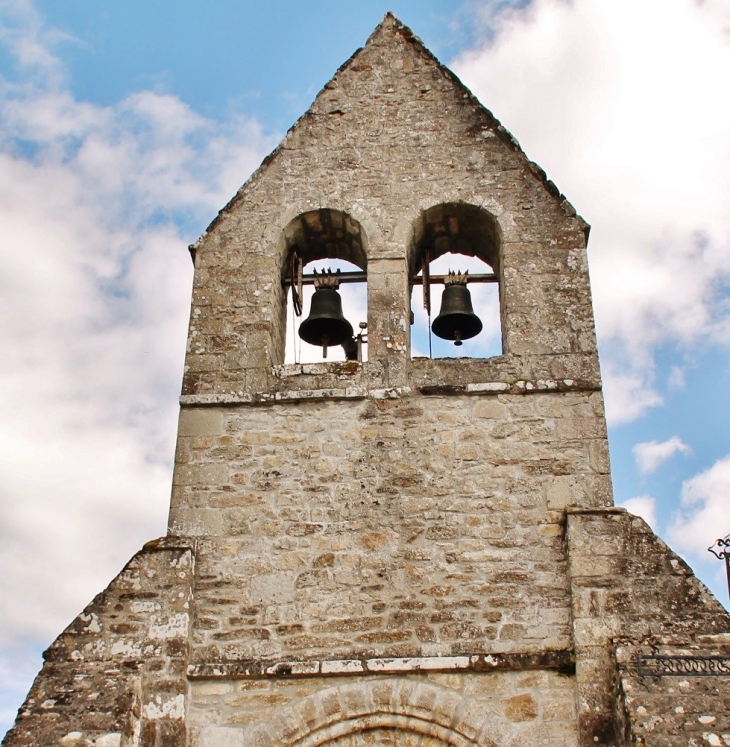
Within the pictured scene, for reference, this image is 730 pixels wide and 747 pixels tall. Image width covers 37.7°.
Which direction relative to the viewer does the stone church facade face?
toward the camera
